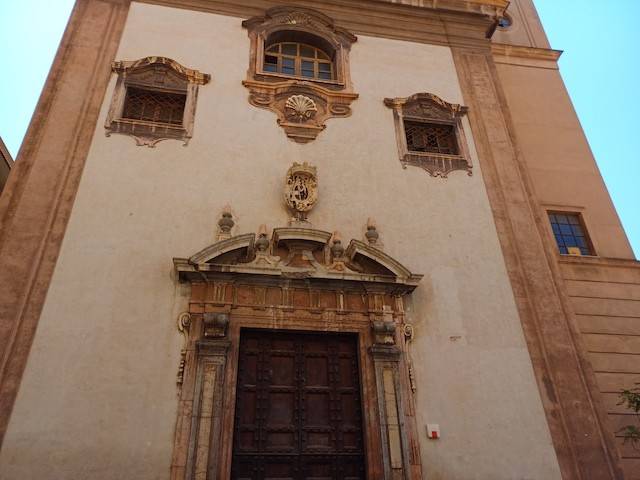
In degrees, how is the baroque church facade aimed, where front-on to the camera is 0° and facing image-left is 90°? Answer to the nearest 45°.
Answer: approximately 0°

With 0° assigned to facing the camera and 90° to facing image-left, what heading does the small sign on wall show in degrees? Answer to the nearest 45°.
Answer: approximately 0°
